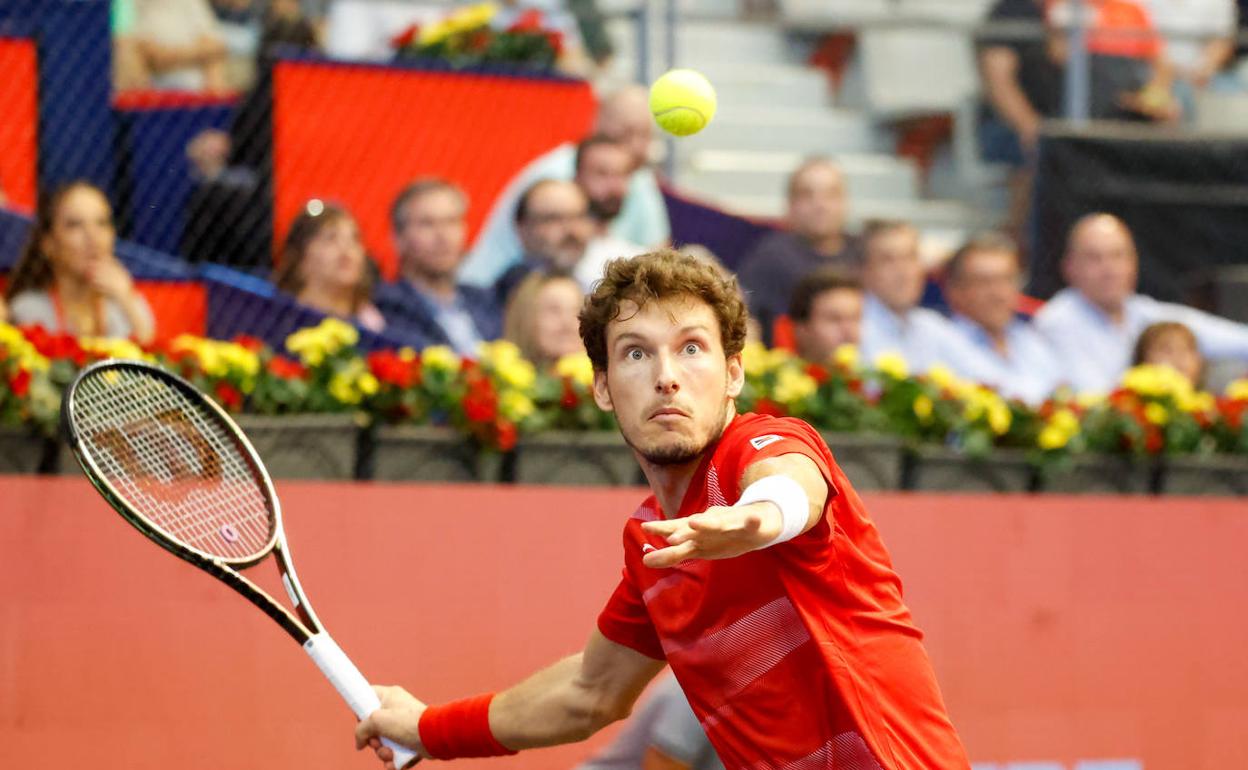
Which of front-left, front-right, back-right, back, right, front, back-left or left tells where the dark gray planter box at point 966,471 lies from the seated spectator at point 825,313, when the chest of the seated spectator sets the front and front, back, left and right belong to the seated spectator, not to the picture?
front

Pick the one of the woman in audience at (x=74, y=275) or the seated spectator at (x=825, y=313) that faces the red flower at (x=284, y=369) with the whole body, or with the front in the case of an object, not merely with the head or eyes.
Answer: the woman in audience

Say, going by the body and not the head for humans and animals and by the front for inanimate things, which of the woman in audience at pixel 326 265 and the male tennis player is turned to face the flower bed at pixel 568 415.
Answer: the woman in audience

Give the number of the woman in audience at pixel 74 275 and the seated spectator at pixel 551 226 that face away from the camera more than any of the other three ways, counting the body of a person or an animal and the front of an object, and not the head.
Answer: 0

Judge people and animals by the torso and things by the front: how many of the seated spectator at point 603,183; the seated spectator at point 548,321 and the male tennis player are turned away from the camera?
0

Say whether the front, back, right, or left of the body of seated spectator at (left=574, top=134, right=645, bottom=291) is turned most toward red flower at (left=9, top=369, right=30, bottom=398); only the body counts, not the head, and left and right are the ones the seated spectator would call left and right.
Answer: right

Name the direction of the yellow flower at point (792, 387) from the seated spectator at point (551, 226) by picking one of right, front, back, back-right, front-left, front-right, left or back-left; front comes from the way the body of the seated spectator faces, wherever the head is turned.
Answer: front

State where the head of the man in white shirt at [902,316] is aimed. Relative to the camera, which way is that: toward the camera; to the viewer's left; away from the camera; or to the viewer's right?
toward the camera

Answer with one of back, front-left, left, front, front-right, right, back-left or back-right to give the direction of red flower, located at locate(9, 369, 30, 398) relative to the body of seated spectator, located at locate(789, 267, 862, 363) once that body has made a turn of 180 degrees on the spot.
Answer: left

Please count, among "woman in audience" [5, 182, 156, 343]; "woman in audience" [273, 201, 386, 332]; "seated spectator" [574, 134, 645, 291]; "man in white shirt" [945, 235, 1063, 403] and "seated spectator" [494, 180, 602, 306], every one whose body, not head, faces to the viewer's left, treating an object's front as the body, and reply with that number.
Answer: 0

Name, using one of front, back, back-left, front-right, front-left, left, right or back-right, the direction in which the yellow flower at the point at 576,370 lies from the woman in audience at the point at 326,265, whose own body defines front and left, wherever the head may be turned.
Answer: front

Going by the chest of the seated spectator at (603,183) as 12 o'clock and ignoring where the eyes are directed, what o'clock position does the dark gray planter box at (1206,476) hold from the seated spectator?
The dark gray planter box is roughly at 11 o'clock from the seated spectator.

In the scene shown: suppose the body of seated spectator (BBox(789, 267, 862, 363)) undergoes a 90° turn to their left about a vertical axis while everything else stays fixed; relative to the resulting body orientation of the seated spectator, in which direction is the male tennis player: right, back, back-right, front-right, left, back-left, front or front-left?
back-right

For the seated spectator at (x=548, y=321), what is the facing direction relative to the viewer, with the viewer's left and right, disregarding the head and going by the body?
facing the viewer and to the right of the viewer

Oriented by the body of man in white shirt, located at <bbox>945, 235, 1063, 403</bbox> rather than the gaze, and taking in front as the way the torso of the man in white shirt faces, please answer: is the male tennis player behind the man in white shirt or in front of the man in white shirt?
in front

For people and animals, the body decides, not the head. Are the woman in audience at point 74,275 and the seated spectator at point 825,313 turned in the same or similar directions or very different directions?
same or similar directions

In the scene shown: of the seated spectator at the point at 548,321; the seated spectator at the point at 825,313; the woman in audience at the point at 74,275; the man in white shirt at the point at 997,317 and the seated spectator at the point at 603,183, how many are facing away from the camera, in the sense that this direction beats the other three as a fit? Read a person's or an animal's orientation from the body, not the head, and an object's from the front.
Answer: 0

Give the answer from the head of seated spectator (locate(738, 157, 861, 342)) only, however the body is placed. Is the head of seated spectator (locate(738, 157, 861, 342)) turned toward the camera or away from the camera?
toward the camera
